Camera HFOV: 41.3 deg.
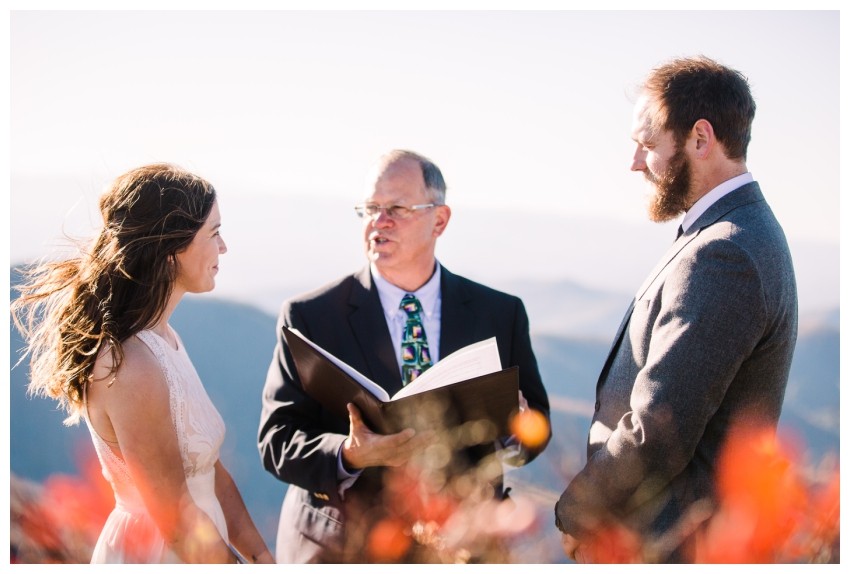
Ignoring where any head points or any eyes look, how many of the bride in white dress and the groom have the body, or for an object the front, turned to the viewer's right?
1

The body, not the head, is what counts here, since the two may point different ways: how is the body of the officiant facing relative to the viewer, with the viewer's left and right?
facing the viewer

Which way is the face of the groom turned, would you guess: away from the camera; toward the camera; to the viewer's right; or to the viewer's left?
to the viewer's left

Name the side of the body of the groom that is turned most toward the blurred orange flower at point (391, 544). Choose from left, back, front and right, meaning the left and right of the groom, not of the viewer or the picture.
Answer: left

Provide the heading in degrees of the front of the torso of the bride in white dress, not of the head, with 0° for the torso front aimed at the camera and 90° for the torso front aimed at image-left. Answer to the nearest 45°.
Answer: approximately 270°

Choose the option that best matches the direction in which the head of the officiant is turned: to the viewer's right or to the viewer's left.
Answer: to the viewer's left

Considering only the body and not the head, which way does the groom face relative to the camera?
to the viewer's left

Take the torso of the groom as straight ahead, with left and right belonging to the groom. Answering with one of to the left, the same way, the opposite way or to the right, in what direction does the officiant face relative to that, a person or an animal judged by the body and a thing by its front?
to the left

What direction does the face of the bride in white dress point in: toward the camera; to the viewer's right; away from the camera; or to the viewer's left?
to the viewer's right
